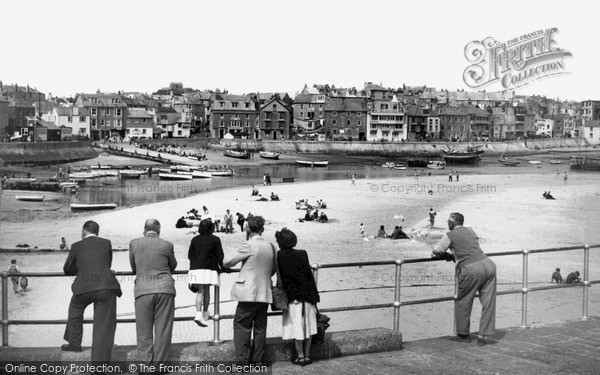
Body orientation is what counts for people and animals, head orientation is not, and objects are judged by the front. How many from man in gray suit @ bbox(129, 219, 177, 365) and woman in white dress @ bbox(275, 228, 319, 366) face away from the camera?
2

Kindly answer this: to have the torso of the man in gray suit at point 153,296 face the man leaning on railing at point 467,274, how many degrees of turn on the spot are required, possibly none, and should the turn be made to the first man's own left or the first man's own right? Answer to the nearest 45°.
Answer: approximately 90° to the first man's own right

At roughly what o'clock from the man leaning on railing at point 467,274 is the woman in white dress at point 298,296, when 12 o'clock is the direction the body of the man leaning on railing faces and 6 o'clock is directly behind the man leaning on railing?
The woman in white dress is roughly at 9 o'clock from the man leaning on railing.

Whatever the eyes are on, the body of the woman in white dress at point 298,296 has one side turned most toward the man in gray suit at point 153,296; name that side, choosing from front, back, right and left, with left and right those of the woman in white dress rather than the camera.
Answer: left

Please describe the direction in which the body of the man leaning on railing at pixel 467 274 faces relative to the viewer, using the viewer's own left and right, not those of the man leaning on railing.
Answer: facing away from the viewer and to the left of the viewer

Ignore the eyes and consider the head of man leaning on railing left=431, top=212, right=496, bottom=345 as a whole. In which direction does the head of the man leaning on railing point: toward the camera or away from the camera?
away from the camera

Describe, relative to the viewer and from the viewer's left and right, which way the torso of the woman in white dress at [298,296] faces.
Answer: facing away from the viewer

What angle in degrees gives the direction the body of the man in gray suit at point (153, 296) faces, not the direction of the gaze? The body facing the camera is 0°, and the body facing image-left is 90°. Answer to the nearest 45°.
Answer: approximately 180°
